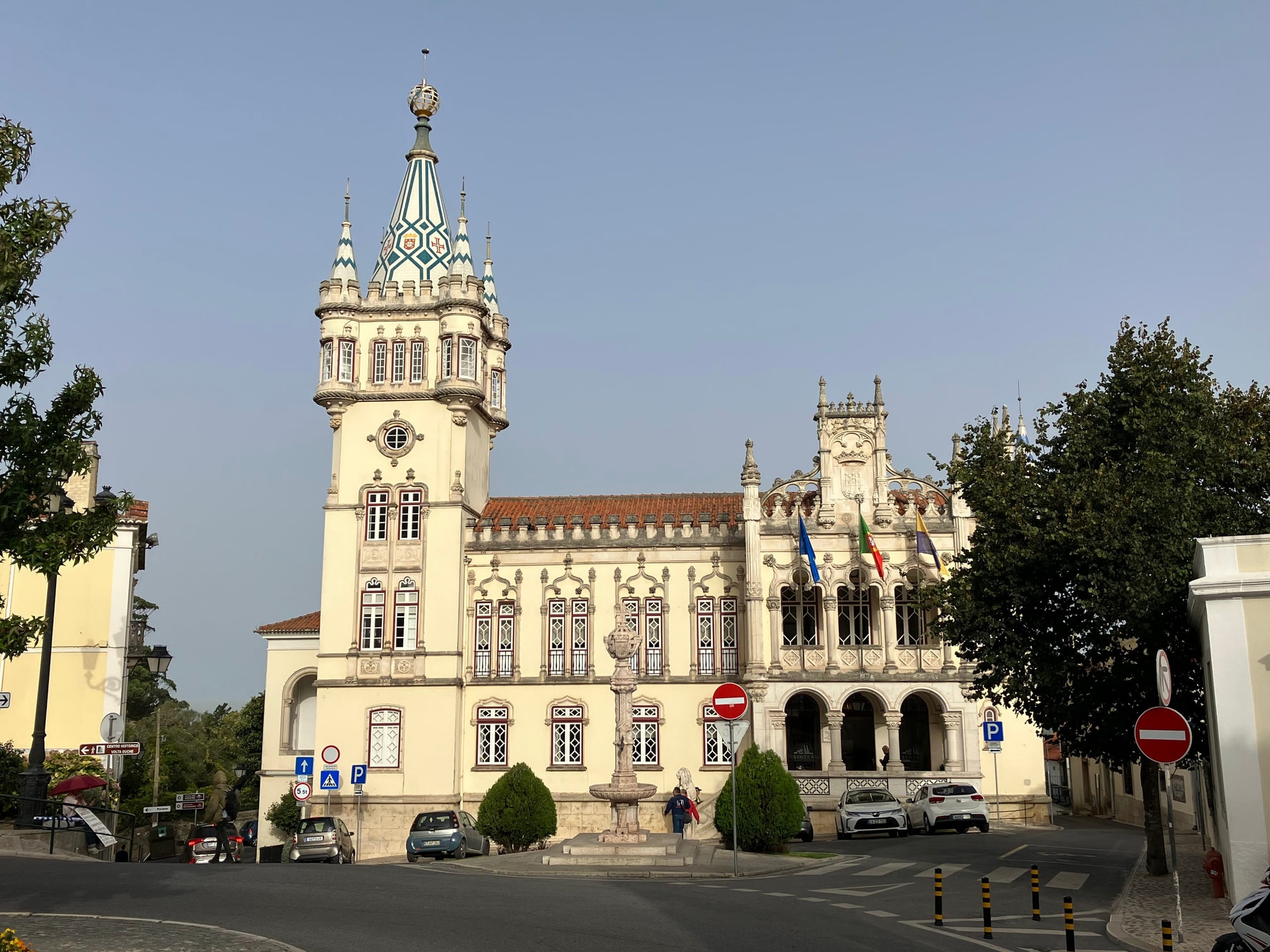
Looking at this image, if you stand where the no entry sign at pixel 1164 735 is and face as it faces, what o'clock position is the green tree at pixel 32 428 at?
The green tree is roughly at 2 o'clock from the no entry sign.

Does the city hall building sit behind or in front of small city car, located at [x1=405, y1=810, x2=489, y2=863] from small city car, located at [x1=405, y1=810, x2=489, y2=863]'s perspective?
in front

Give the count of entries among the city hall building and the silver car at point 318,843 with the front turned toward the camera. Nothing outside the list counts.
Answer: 1

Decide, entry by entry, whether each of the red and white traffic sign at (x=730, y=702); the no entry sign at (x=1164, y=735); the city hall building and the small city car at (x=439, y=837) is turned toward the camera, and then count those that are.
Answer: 3

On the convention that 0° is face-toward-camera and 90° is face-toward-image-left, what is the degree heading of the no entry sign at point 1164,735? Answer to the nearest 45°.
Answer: approximately 0°

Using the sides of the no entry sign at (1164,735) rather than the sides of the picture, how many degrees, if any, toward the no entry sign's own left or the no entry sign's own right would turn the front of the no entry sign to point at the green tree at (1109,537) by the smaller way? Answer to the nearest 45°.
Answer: approximately 180°

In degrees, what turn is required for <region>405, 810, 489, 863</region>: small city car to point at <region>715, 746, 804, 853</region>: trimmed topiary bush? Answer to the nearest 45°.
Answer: approximately 45° to its right
